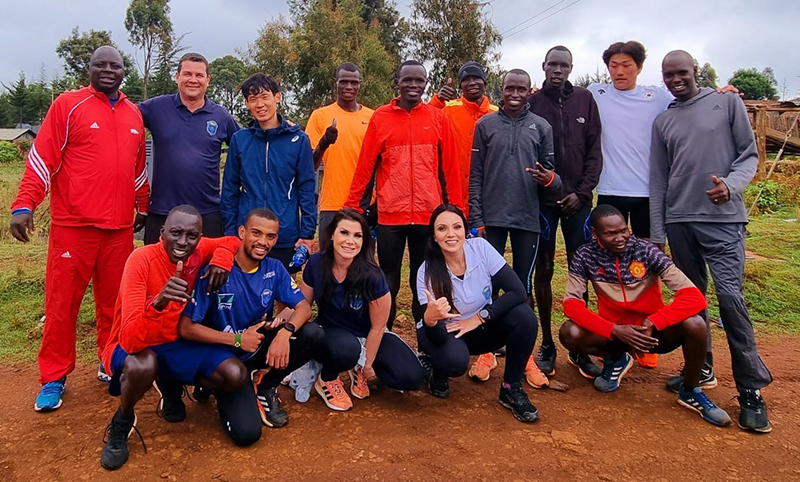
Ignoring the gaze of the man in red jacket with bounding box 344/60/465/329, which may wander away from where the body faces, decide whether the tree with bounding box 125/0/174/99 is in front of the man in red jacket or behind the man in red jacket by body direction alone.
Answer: behind

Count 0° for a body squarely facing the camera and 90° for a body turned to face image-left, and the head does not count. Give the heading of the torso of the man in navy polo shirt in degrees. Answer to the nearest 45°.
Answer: approximately 0°

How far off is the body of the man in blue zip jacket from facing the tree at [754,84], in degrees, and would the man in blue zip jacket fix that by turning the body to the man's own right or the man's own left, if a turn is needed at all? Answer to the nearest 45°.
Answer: approximately 135° to the man's own left

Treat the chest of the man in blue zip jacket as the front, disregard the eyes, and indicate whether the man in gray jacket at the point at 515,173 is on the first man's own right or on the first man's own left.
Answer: on the first man's own left

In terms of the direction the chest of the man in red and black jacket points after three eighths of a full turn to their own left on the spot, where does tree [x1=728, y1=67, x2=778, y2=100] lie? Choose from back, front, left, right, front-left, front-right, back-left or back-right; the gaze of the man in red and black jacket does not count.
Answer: front-left
